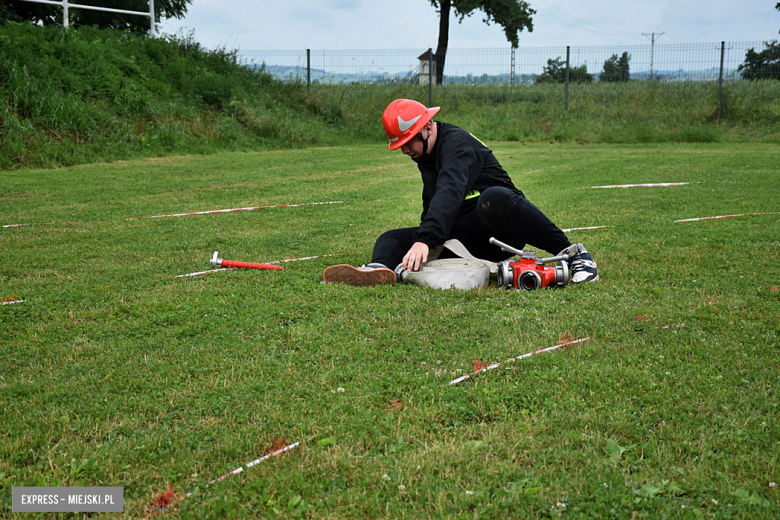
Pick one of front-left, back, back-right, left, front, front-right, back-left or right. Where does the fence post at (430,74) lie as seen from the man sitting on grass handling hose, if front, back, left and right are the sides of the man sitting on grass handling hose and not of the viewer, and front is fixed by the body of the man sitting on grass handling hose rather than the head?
back-right

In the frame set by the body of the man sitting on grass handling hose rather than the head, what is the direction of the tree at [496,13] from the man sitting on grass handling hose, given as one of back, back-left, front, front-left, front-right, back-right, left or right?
back-right

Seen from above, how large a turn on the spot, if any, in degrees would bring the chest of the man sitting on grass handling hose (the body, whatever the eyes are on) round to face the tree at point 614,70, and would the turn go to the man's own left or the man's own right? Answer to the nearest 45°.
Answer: approximately 135° to the man's own right

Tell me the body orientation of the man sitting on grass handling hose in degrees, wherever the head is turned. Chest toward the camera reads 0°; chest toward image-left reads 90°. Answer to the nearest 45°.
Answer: approximately 45°

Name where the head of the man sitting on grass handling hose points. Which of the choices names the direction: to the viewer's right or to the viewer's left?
to the viewer's left
